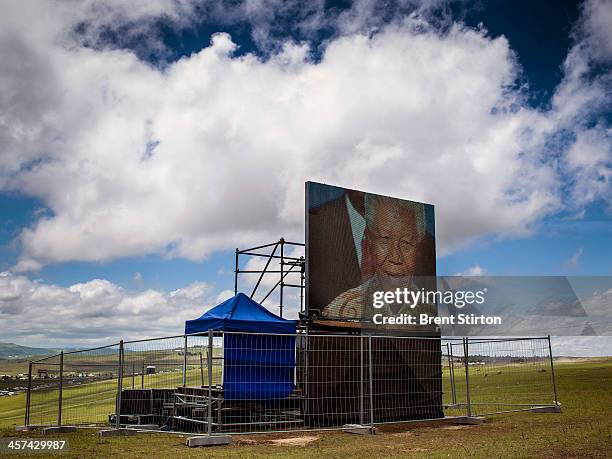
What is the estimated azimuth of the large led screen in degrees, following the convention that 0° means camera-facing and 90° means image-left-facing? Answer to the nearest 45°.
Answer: approximately 315°

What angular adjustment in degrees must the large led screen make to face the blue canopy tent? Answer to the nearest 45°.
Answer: approximately 90° to its right
